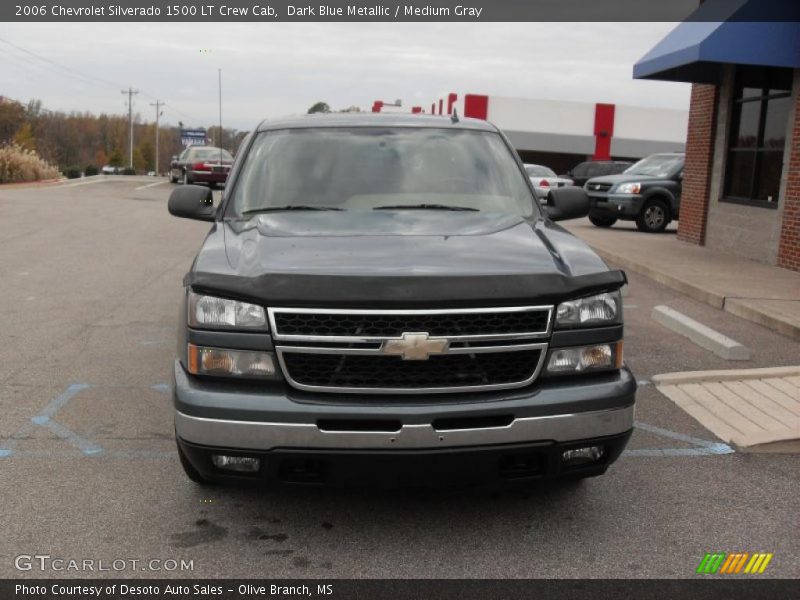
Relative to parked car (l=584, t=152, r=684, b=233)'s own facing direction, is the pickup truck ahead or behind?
ahead

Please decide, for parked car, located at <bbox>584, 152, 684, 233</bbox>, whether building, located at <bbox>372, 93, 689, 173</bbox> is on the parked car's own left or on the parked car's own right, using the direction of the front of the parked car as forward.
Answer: on the parked car's own right

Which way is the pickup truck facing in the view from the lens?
facing the viewer

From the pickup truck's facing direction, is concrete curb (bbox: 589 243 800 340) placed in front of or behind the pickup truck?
behind

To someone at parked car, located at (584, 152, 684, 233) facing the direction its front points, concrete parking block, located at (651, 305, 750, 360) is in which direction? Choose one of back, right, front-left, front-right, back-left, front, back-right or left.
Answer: front-left

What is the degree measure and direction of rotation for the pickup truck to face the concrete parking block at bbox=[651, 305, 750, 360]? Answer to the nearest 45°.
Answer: approximately 135° to its left

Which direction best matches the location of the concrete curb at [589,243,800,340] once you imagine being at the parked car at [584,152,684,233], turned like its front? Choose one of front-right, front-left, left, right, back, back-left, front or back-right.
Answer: front-left

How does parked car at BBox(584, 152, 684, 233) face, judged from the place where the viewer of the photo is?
facing the viewer and to the left of the viewer

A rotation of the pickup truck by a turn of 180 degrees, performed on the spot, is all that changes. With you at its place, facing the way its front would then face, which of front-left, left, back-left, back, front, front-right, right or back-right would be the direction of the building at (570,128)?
front

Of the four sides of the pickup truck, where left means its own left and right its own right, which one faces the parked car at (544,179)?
back

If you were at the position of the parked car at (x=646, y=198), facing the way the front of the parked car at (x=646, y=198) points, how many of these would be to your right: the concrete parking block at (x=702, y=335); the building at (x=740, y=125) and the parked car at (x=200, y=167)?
1

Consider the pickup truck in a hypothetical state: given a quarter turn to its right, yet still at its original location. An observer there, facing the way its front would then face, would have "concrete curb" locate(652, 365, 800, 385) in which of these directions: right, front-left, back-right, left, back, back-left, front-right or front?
back-right

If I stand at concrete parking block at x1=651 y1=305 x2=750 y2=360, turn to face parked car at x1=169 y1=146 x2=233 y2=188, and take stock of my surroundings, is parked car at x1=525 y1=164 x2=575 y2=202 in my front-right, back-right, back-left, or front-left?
front-right

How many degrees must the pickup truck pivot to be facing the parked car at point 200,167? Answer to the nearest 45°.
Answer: approximately 180°

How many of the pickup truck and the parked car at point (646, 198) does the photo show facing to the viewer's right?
0

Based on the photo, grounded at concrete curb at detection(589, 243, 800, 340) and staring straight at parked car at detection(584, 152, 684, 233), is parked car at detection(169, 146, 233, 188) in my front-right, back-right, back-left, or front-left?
front-left
